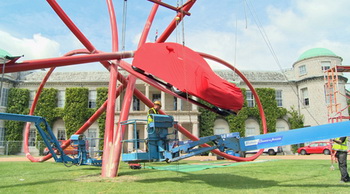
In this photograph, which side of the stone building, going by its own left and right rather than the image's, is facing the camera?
front

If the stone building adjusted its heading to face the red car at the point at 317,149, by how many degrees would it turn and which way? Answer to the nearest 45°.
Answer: approximately 45° to its left

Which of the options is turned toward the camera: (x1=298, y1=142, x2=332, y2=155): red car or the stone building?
the stone building

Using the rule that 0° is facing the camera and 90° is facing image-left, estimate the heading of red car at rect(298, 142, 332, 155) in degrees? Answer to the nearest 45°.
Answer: approximately 90°

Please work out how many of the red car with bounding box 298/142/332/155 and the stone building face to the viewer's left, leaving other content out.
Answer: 1
